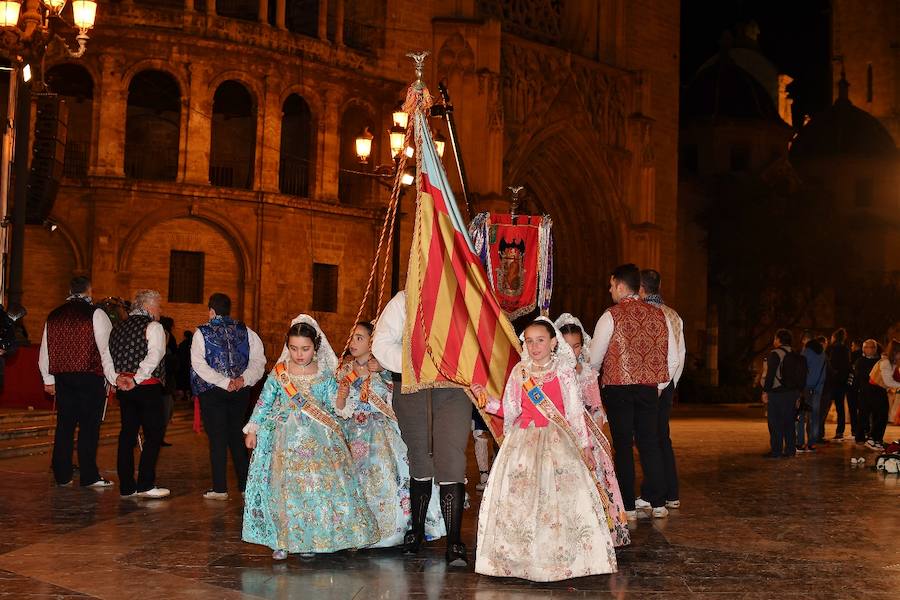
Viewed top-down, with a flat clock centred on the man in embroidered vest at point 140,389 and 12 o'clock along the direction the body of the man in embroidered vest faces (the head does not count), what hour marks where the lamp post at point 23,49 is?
The lamp post is roughly at 10 o'clock from the man in embroidered vest.

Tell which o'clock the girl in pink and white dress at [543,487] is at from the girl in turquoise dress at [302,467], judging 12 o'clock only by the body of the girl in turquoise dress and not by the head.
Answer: The girl in pink and white dress is roughly at 10 o'clock from the girl in turquoise dress.

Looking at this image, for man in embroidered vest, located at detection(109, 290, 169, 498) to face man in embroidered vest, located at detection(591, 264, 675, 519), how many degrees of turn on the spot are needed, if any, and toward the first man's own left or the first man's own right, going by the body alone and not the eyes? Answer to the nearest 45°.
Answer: approximately 90° to the first man's own right

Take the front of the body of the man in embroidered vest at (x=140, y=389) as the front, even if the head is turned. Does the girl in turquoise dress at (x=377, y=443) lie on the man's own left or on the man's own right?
on the man's own right

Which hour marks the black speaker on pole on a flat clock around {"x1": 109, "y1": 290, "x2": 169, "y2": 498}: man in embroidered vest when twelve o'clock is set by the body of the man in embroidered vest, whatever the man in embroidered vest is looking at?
The black speaker on pole is roughly at 10 o'clock from the man in embroidered vest.

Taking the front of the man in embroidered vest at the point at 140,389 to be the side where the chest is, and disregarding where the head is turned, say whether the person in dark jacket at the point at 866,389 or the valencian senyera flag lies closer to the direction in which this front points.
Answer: the person in dark jacket

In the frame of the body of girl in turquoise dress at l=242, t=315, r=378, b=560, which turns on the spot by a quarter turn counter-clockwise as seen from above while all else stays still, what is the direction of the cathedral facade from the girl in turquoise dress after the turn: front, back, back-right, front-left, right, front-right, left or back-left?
left

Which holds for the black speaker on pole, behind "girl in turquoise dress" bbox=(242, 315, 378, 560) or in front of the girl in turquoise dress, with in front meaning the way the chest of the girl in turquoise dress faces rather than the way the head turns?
behind

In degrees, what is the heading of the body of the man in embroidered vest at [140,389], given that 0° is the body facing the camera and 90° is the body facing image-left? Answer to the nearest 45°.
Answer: approximately 225°

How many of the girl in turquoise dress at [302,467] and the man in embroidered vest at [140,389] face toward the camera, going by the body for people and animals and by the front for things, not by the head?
1

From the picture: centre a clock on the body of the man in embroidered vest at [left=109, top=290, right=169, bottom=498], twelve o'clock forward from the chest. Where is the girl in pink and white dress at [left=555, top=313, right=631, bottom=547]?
The girl in pink and white dress is roughly at 3 o'clock from the man in embroidered vest.
